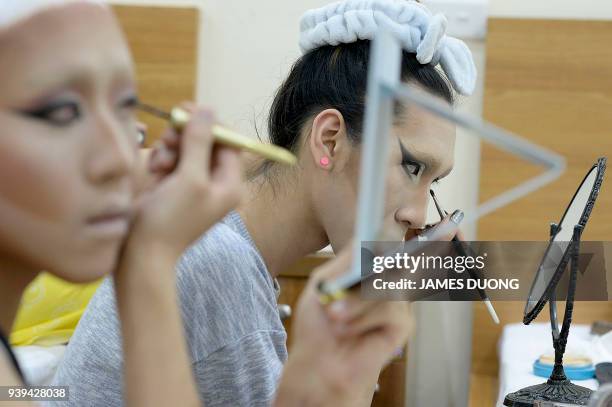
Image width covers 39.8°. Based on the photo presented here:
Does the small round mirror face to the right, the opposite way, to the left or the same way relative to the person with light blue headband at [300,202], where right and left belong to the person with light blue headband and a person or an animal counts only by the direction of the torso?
the opposite way

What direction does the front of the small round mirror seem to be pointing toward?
to the viewer's left

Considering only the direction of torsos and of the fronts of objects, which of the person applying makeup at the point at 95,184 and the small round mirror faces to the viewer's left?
the small round mirror

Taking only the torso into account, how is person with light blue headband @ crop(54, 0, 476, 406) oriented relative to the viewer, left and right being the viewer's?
facing to the right of the viewer

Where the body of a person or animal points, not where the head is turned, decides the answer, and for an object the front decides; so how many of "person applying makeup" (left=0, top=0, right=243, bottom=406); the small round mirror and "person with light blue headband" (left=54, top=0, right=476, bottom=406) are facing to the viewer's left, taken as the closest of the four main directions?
1

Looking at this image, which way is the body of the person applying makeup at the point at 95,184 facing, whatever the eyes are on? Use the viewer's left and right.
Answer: facing the viewer and to the right of the viewer

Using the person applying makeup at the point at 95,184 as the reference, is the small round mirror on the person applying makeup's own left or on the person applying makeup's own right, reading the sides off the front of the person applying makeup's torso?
on the person applying makeup's own left

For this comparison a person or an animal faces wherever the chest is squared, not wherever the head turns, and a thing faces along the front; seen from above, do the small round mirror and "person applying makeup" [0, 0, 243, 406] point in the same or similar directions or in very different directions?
very different directions

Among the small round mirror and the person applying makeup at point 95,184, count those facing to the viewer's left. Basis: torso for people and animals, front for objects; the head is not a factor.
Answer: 1
